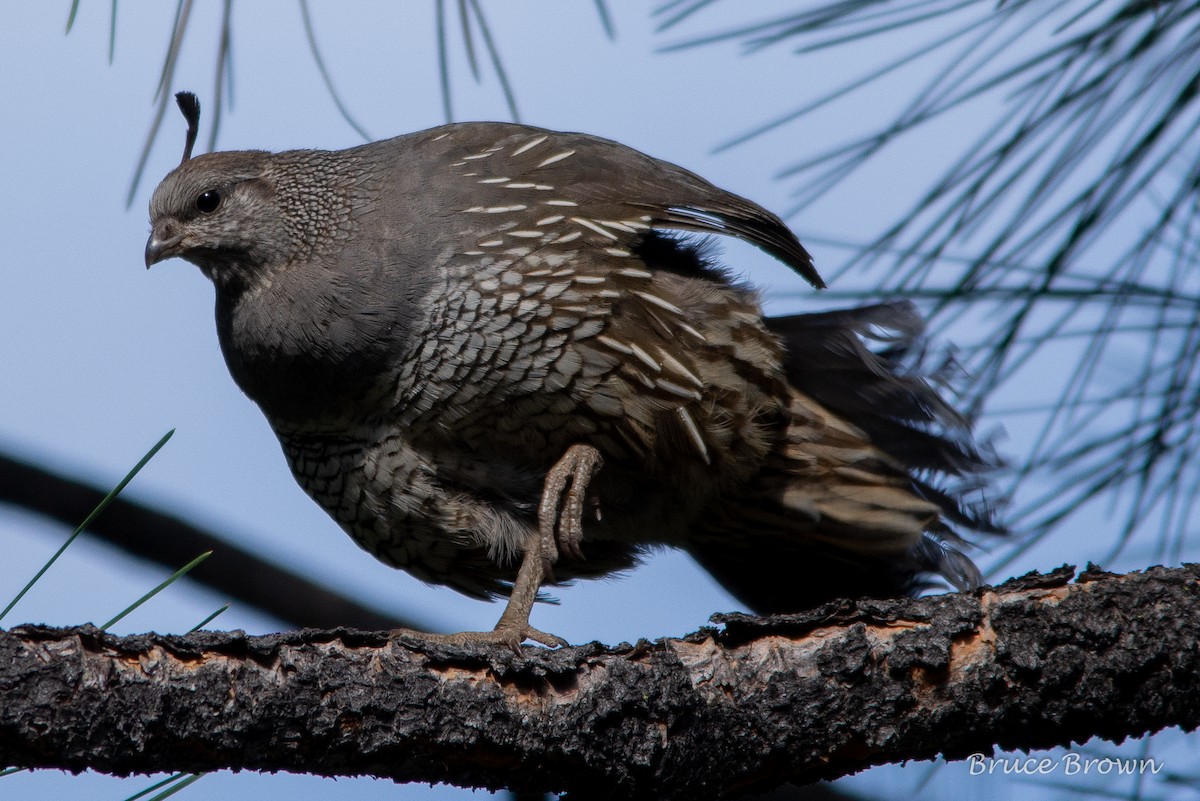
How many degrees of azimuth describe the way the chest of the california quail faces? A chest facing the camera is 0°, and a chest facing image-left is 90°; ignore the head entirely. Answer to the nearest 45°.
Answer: approximately 90°

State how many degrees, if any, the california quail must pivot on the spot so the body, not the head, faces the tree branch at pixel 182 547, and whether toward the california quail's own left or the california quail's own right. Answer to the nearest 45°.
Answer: approximately 45° to the california quail's own right
